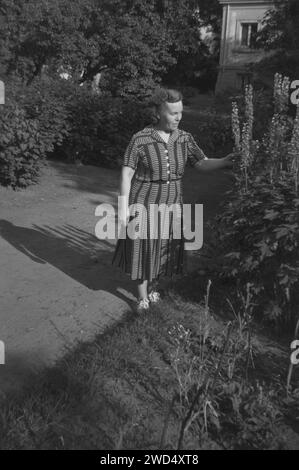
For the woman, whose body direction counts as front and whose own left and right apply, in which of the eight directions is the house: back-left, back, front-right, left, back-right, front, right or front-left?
back-left

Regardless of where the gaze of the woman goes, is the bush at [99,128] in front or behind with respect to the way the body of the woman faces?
behind

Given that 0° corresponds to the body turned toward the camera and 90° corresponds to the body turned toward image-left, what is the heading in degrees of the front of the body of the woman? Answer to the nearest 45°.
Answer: approximately 315°

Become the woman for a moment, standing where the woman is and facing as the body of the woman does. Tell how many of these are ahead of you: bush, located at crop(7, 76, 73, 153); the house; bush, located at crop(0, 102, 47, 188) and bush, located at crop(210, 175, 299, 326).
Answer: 1

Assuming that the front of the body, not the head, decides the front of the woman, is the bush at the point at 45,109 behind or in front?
behind

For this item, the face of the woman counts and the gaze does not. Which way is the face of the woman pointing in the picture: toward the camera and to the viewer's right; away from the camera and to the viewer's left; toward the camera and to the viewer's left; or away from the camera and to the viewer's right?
toward the camera and to the viewer's right

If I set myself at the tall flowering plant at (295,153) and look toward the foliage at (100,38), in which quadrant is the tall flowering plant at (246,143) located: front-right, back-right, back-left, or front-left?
front-left

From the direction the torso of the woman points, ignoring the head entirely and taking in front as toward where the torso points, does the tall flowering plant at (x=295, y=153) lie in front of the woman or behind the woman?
in front

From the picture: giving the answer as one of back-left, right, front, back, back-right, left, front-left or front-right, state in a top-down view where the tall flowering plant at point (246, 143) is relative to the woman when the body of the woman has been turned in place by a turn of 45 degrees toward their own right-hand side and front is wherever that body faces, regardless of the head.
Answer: left

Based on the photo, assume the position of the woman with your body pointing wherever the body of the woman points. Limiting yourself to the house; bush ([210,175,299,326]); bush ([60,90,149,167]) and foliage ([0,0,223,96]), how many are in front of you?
1
